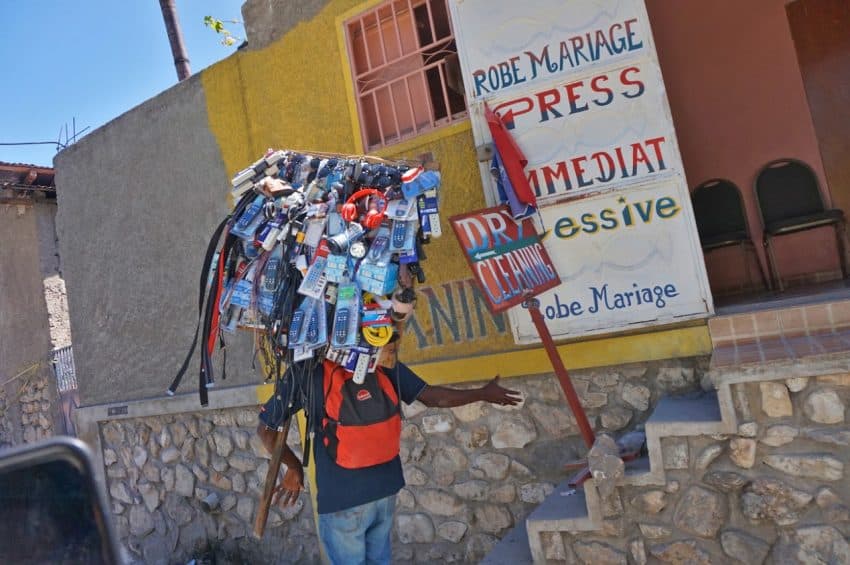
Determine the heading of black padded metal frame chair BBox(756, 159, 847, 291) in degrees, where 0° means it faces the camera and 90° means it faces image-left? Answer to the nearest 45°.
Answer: approximately 315°

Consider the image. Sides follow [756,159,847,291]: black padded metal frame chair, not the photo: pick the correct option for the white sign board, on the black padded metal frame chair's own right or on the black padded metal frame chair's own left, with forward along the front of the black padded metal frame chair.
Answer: on the black padded metal frame chair's own right

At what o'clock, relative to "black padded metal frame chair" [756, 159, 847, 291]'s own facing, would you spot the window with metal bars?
The window with metal bars is roughly at 3 o'clock from the black padded metal frame chair.

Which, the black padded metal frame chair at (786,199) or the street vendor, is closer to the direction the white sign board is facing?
the street vendor

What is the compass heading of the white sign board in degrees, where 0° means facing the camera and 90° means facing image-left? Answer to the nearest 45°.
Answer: approximately 0°

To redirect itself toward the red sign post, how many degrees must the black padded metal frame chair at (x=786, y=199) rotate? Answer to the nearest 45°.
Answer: approximately 90° to its right

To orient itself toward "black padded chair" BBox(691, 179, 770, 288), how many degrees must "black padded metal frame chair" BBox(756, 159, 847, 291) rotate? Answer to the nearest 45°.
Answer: approximately 135° to its right

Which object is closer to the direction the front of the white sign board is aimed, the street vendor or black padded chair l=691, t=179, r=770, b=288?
the street vendor

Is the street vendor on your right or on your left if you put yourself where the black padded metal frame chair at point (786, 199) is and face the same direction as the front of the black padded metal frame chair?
on your right
